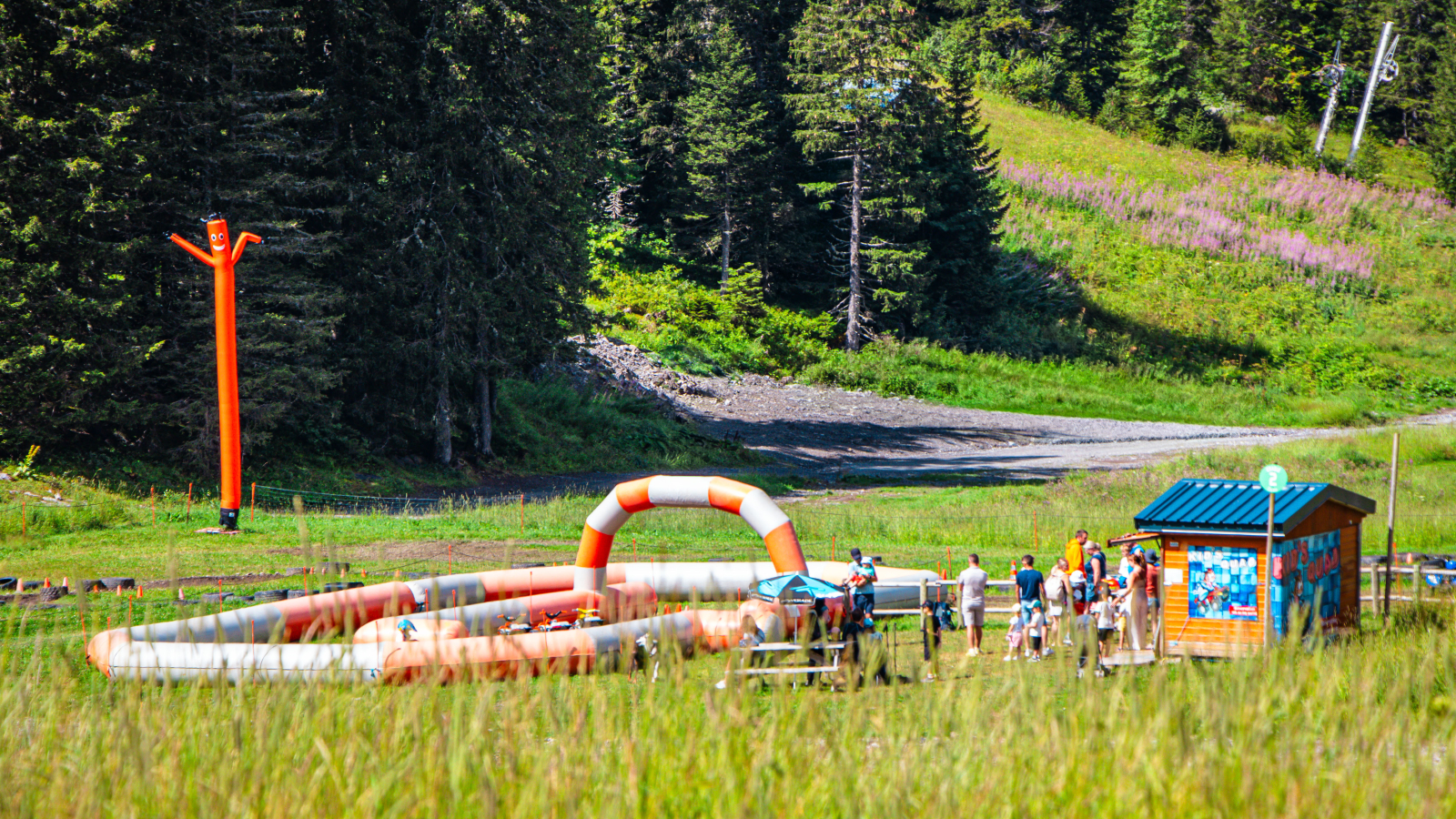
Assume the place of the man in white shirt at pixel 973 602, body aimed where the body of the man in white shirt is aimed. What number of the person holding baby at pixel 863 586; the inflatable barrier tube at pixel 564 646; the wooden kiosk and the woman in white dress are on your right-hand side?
2

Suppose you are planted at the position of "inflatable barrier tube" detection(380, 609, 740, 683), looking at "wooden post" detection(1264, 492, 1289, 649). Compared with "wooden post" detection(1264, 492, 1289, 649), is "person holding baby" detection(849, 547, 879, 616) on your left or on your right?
left

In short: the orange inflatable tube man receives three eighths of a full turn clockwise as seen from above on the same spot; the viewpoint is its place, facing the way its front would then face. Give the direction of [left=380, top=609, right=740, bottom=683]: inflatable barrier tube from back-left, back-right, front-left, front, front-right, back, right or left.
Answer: back-left

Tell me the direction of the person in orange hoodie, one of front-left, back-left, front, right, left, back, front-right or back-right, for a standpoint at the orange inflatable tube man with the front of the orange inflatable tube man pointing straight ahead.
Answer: front-left

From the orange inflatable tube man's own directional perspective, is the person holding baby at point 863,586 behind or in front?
in front

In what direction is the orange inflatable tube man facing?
toward the camera

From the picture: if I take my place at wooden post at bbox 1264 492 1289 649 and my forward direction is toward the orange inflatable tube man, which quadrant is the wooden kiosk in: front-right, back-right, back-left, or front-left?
front-right

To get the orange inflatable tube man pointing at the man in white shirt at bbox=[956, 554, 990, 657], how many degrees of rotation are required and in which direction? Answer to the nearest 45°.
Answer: approximately 45° to its left

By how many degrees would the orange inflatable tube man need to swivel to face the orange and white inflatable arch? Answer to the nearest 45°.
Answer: approximately 45° to its left

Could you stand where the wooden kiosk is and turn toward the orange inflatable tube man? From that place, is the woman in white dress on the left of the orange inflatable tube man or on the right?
left

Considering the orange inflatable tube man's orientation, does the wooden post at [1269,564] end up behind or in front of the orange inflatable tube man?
in front

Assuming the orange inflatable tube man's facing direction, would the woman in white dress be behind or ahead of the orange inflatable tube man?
ahead
